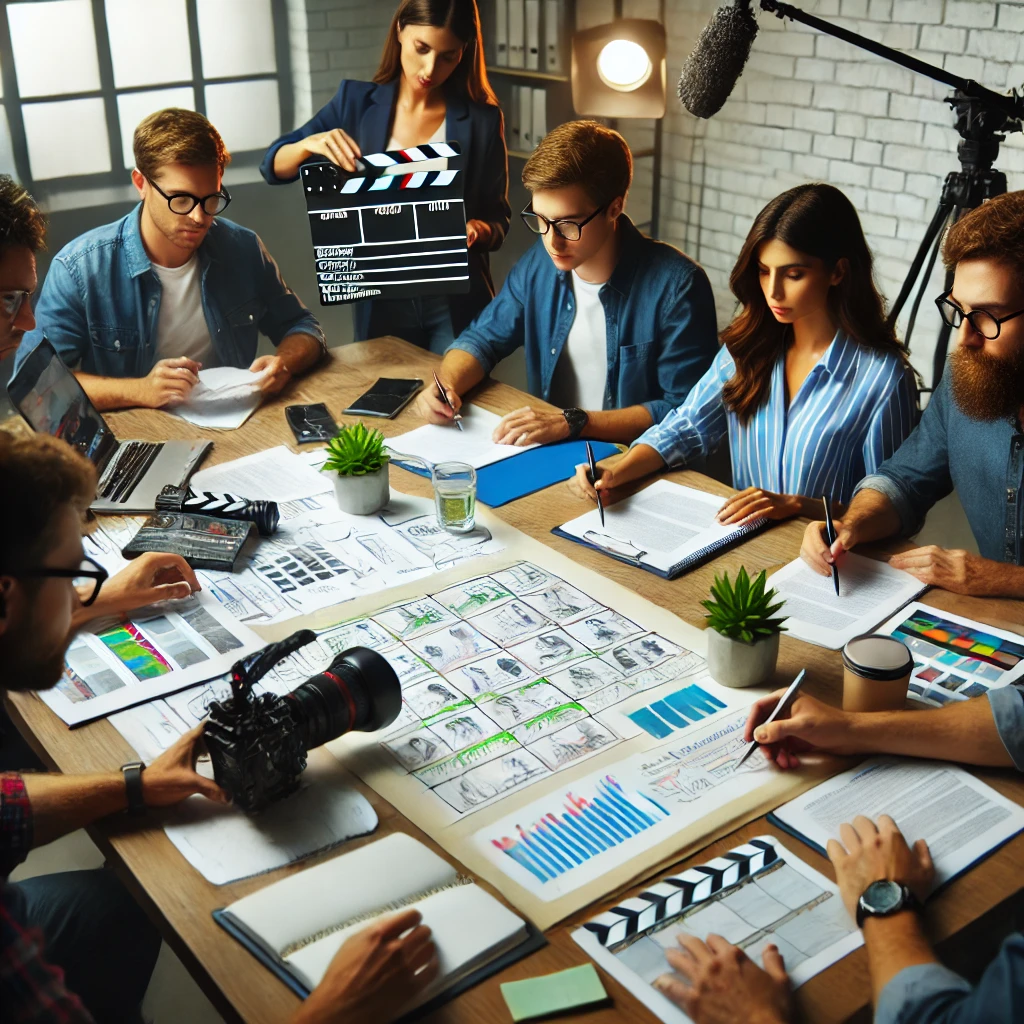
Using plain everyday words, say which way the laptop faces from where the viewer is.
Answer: facing to the right of the viewer

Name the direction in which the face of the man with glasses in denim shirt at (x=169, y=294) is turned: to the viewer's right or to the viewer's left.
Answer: to the viewer's right

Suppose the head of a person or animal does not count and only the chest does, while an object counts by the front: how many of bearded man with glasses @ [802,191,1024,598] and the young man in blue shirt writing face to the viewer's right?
0

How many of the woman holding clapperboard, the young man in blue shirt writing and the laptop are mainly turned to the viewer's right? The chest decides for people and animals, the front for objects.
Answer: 1

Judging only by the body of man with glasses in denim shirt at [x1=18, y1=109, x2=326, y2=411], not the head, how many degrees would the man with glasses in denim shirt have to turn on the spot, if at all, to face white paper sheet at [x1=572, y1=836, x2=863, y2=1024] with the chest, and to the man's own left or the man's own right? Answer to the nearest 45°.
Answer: approximately 45° to the man's own right

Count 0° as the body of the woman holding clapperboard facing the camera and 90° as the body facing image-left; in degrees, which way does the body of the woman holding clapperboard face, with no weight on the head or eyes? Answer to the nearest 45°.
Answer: approximately 0°

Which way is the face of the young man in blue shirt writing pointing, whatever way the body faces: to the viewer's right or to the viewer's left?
to the viewer's left

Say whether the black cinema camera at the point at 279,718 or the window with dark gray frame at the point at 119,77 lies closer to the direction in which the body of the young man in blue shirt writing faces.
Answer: the black cinema camera

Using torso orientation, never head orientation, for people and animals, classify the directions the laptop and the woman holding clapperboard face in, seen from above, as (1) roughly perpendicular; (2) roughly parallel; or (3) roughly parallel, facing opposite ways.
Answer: roughly perpendicular

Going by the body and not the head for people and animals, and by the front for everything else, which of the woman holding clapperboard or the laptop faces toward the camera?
the woman holding clapperboard

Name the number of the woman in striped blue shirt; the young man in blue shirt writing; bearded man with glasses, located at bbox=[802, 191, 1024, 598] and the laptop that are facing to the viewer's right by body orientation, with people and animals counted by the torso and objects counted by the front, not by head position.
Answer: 1

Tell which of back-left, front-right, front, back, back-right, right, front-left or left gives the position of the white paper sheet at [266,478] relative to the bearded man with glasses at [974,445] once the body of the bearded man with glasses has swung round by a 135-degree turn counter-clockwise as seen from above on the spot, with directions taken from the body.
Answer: back
